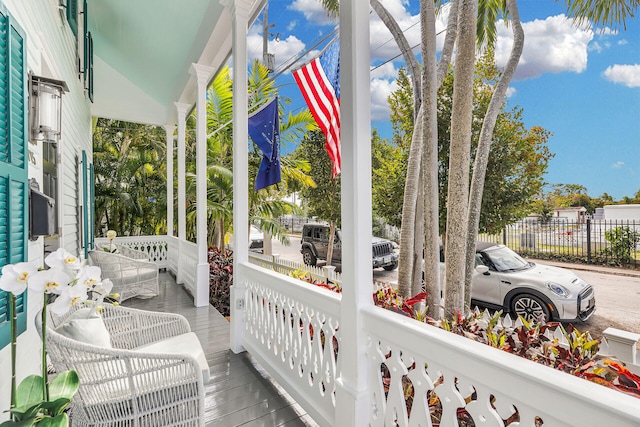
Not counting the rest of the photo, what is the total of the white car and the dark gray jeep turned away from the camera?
0

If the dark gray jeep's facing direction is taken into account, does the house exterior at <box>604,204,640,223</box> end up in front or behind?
in front

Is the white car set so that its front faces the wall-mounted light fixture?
no

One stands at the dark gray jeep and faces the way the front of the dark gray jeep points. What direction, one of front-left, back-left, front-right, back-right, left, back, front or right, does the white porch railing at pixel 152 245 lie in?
right

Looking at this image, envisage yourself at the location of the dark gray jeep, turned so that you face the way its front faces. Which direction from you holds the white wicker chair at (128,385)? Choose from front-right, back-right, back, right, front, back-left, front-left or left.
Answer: front-right

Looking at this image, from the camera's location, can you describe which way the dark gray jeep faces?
facing the viewer and to the right of the viewer

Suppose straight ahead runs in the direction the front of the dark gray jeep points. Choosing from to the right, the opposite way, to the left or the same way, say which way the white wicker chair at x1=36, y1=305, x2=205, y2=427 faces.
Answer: to the left

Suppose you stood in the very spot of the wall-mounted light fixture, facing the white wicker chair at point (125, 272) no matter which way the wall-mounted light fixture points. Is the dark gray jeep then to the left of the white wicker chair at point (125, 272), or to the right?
right

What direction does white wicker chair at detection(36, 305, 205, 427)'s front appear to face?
to the viewer's right

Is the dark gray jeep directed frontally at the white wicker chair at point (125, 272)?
no

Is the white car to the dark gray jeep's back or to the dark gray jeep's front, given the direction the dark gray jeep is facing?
to the front

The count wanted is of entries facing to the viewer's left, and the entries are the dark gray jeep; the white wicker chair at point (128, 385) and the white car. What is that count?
0

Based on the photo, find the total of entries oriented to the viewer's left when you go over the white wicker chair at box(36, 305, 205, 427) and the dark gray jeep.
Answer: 0
